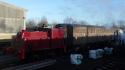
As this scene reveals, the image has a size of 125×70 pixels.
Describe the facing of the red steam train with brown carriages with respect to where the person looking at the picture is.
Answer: facing the viewer and to the left of the viewer
